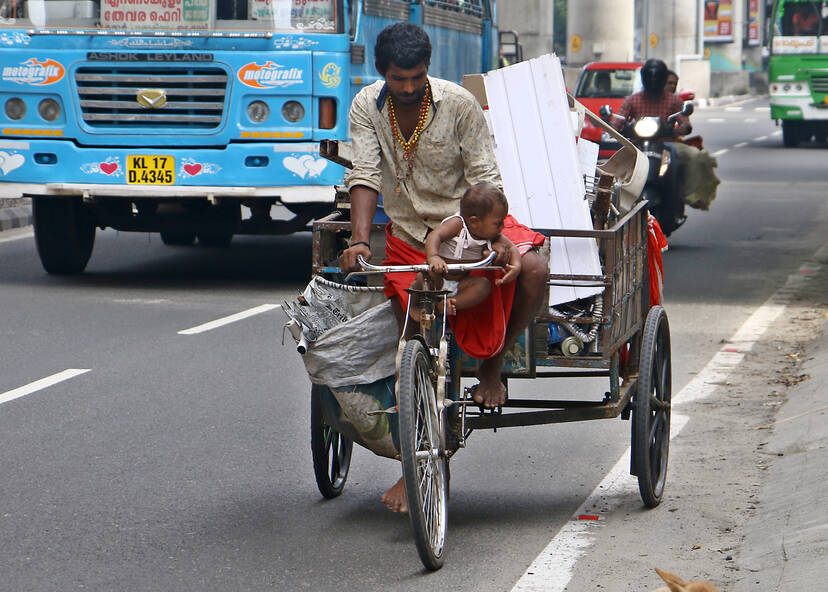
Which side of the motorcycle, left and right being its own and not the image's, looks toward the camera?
front

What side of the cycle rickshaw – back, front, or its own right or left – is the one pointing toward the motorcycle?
back

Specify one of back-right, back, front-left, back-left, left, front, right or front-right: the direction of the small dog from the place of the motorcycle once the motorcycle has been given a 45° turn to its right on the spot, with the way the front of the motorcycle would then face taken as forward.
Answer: front-left

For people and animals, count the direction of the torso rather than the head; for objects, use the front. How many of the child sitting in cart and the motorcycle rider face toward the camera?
2

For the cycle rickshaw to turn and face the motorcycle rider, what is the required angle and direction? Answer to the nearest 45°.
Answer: approximately 180°

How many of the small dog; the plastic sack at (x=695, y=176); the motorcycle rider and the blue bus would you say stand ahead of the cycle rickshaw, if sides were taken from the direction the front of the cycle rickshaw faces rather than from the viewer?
1

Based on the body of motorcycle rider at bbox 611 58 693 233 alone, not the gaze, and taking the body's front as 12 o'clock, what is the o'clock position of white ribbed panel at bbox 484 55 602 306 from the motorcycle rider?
The white ribbed panel is roughly at 12 o'clock from the motorcycle rider.

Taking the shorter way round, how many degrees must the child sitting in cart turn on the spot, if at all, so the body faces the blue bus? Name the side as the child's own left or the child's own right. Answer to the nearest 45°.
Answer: approximately 180°

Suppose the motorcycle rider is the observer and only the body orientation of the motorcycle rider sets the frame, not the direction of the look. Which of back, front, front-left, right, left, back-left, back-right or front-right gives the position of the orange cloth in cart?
front

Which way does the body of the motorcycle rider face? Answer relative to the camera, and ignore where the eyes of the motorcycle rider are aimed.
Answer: toward the camera

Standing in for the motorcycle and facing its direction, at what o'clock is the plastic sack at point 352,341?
The plastic sack is roughly at 12 o'clock from the motorcycle.
